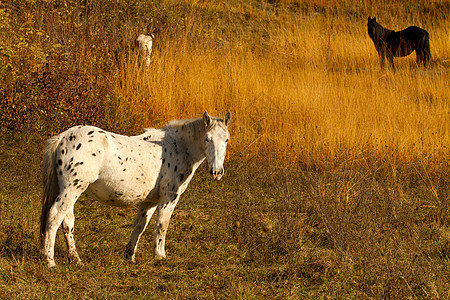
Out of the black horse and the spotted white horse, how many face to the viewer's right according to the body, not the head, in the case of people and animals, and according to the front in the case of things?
1

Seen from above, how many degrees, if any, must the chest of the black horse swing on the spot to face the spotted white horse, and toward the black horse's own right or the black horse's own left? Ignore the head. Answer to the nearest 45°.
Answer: approximately 90° to the black horse's own left

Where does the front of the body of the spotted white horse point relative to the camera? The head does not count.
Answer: to the viewer's right

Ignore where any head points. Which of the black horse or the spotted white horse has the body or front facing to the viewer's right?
the spotted white horse

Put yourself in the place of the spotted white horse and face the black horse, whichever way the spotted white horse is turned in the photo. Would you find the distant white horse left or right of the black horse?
left

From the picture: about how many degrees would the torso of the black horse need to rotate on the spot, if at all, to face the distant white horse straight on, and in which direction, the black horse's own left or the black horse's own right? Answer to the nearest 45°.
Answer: approximately 45° to the black horse's own left

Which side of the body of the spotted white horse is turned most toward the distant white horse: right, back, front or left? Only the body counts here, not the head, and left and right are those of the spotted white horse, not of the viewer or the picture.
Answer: left

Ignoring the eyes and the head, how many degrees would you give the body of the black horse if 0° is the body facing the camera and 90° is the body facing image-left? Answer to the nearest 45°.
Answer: approximately 90°

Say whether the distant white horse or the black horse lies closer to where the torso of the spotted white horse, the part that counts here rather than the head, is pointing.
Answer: the black horse

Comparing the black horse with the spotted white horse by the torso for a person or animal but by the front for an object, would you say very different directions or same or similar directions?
very different directions
